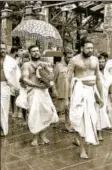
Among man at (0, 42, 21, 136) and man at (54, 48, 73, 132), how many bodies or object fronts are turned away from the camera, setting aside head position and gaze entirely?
0

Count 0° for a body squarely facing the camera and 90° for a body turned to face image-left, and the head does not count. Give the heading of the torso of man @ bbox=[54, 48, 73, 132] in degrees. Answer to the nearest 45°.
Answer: approximately 315°

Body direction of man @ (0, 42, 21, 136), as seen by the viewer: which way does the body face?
toward the camera

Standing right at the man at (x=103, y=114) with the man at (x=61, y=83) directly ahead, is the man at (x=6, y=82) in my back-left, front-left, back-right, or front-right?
front-left

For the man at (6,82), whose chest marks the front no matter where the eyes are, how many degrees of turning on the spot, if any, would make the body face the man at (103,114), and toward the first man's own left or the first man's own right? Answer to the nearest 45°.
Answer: approximately 90° to the first man's own left

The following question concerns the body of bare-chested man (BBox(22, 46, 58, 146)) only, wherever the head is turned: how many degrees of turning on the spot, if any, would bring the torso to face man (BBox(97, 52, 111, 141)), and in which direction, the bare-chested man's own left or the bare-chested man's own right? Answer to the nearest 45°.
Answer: approximately 90° to the bare-chested man's own left

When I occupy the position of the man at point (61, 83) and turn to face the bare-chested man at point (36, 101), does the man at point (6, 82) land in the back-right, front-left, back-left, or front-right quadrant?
front-right

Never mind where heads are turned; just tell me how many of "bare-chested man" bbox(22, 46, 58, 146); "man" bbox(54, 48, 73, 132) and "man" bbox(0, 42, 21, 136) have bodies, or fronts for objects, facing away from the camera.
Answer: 0

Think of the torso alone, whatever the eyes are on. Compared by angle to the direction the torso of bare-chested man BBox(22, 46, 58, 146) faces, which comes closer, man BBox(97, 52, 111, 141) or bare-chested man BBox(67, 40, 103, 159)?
the bare-chested man

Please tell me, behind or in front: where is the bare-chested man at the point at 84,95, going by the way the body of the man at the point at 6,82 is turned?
in front

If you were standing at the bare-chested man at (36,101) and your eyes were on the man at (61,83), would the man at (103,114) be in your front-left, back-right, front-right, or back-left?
front-right
